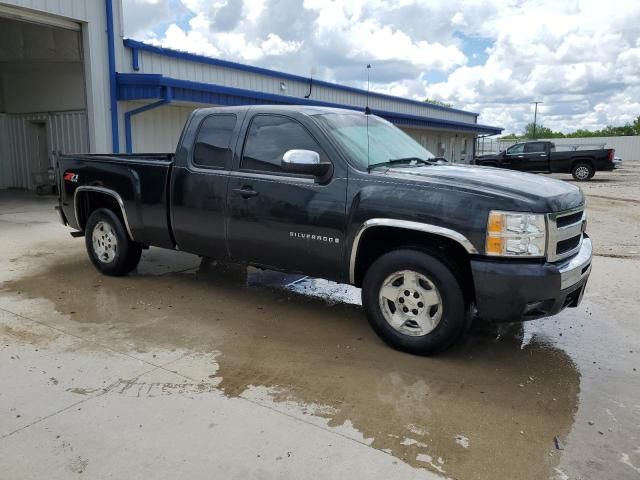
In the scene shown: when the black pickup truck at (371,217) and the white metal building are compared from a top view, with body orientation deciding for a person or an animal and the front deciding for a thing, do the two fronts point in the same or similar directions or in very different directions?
same or similar directions

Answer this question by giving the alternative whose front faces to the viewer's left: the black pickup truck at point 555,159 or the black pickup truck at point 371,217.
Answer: the black pickup truck at point 555,159

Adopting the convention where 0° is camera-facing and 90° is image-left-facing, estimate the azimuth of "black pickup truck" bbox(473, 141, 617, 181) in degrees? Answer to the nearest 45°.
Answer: approximately 90°

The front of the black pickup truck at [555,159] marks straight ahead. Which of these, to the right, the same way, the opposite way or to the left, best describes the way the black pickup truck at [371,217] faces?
the opposite way

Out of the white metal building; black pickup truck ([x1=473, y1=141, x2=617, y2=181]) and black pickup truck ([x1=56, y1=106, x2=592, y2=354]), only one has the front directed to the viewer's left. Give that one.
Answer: black pickup truck ([x1=473, y1=141, x2=617, y2=181])

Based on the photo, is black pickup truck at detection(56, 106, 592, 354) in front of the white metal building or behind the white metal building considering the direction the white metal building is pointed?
in front

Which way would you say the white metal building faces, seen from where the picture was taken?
facing the viewer and to the right of the viewer

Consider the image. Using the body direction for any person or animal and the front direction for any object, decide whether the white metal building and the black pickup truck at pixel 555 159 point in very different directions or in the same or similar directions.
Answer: very different directions

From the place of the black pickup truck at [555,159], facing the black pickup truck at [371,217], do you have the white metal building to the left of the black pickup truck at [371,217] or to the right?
right

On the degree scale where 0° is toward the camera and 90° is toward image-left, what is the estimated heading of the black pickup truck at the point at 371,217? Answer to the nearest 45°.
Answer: approximately 315°

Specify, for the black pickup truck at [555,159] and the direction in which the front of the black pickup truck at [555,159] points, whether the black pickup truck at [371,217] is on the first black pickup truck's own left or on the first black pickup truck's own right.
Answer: on the first black pickup truck's own left

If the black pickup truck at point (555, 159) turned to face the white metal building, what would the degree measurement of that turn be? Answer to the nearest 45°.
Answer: approximately 45° to its left

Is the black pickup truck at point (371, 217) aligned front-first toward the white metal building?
no

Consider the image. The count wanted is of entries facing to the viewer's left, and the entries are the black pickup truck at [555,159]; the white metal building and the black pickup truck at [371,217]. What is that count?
1

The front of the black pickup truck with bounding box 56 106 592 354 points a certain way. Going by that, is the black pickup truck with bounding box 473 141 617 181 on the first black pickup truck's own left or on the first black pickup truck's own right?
on the first black pickup truck's own left
